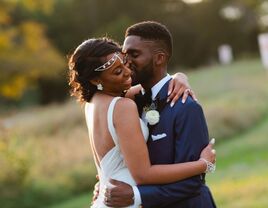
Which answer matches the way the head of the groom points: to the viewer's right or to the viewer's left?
to the viewer's left

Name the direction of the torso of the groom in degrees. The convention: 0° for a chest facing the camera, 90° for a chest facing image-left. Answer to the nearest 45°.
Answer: approximately 45°

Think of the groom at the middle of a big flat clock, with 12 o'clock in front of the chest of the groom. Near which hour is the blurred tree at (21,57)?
The blurred tree is roughly at 4 o'clock from the groom.
